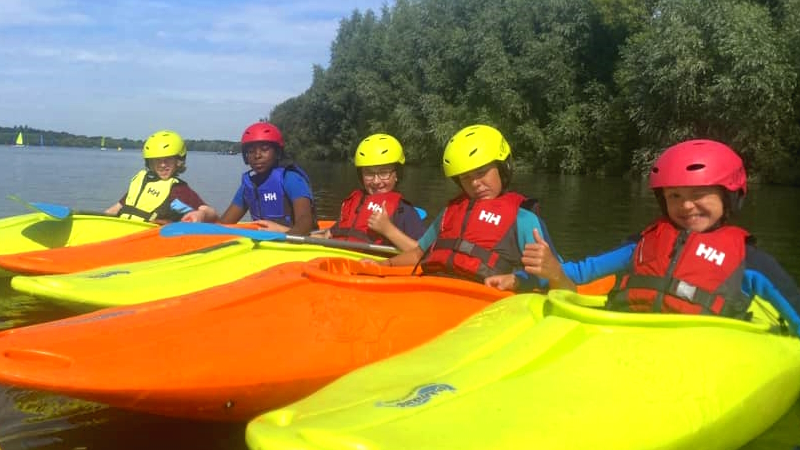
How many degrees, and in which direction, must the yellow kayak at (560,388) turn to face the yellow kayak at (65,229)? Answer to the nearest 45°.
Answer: approximately 90° to its right

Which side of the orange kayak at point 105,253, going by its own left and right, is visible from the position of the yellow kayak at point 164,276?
left

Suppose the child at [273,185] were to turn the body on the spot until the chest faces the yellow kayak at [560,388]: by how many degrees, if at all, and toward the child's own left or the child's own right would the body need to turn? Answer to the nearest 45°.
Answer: approximately 45° to the child's own left

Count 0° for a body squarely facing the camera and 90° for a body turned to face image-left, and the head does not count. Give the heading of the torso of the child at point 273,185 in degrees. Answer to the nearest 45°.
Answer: approximately 45°

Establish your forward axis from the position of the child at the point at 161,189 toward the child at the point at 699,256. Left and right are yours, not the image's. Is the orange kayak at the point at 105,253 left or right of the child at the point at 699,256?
right

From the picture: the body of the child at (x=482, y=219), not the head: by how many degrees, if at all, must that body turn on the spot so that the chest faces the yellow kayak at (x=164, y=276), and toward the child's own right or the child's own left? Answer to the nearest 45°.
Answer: approximately 45° to the child's own right

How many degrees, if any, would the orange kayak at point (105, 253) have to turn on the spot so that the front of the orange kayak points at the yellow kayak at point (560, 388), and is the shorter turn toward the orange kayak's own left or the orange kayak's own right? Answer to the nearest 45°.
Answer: approximately 90° to the orange kayak's own left

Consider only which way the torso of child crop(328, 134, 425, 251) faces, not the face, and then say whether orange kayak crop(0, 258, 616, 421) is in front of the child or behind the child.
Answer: in front

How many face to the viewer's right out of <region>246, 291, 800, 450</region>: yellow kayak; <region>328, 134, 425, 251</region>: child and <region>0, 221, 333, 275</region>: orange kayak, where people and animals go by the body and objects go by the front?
0
